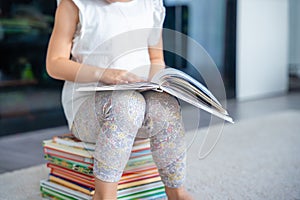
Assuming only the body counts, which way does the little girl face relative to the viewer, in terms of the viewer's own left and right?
facing the viewer and to the right of the viewer
